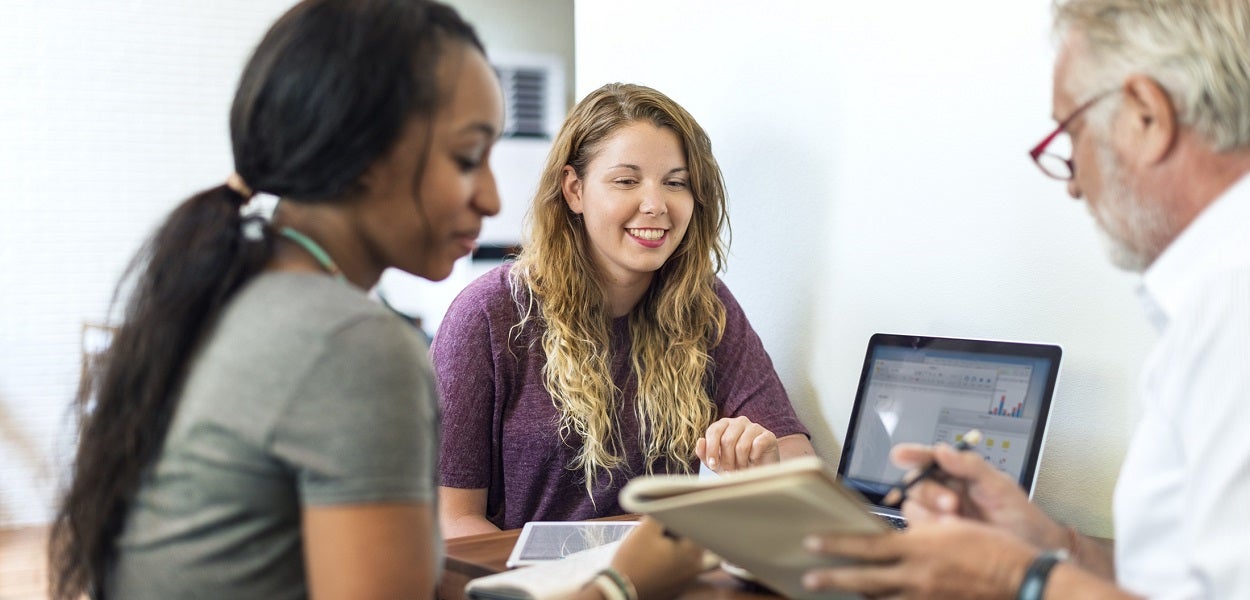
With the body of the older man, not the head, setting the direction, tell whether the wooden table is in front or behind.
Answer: in front

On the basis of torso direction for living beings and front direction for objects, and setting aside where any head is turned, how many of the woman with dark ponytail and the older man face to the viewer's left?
1

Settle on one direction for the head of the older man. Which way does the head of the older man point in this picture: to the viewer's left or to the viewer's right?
to the viewer's left

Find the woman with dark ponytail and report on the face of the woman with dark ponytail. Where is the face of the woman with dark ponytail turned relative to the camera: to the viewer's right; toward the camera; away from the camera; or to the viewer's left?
to the viewer's right

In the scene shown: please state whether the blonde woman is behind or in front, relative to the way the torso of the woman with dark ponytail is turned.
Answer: in front

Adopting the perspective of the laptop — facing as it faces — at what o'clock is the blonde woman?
The blonde woman is roughly at 2 o'clock from the laptop.

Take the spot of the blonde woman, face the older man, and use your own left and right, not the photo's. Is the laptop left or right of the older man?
left

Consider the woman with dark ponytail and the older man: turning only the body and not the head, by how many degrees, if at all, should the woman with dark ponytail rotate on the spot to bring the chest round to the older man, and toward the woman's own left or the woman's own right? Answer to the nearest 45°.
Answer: approximately 45° to the woman's own right

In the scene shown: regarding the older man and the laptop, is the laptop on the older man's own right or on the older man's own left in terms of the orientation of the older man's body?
on the older man's own right

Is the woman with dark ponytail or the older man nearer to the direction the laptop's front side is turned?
the woman with dark ponytail

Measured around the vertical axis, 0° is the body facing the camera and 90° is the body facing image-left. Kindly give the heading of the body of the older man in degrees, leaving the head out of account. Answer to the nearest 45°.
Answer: approximately 90°

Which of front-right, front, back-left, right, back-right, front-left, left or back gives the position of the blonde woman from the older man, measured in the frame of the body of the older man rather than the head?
front-right
